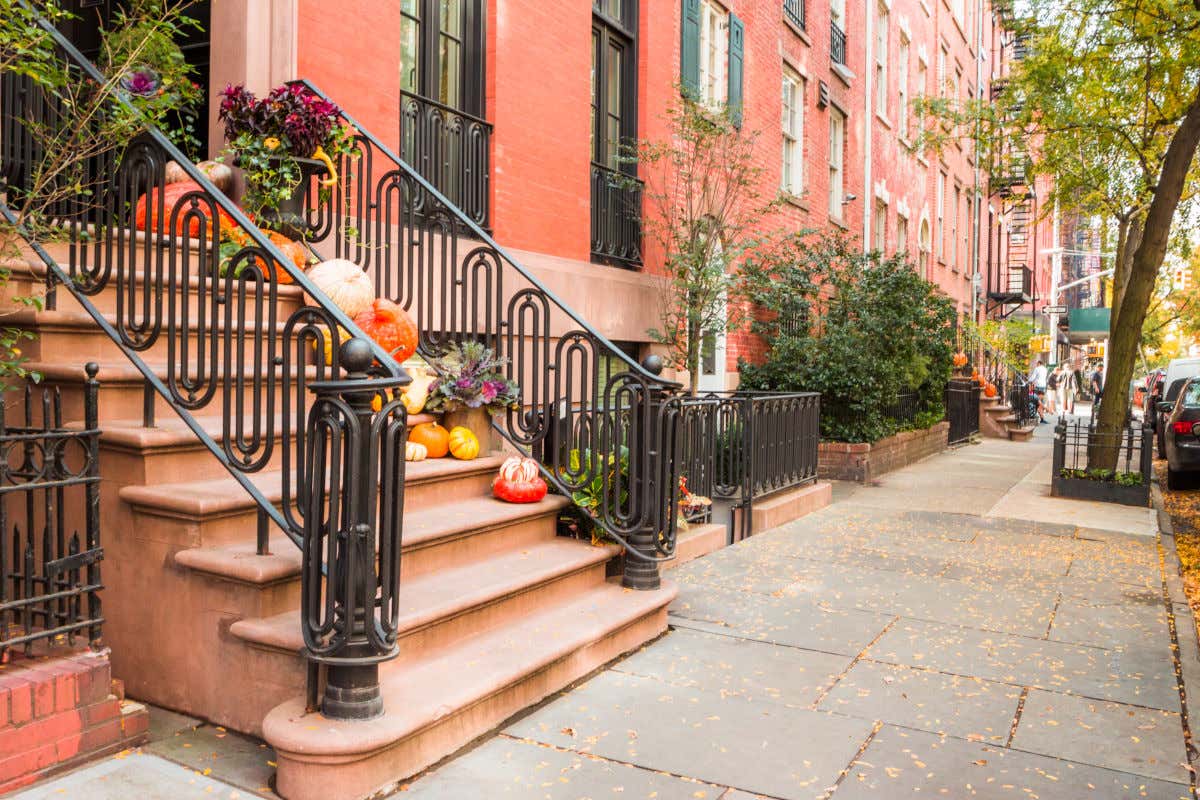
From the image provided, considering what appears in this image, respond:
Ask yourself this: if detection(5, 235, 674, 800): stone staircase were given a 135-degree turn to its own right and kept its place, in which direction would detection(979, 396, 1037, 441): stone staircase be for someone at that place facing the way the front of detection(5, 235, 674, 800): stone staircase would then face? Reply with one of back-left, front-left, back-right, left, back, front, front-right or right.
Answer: back-right

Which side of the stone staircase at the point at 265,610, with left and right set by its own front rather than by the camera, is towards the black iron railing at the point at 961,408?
left

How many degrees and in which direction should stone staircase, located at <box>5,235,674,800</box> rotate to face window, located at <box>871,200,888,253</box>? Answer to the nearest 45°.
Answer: approximately 90° to its left

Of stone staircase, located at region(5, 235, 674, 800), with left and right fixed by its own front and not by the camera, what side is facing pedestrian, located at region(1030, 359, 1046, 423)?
left

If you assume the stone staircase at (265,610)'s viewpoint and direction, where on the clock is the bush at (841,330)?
The bush is roughly at 9 o'clock from the stone staircase.

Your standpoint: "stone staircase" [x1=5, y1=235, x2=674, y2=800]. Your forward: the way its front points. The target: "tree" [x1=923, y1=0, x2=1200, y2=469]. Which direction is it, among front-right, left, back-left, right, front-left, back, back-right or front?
left

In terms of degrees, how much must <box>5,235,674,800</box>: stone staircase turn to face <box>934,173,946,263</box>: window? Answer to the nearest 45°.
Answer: approximately 90° to its left

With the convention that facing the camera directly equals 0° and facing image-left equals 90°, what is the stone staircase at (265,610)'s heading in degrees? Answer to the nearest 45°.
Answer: approximately 315°
